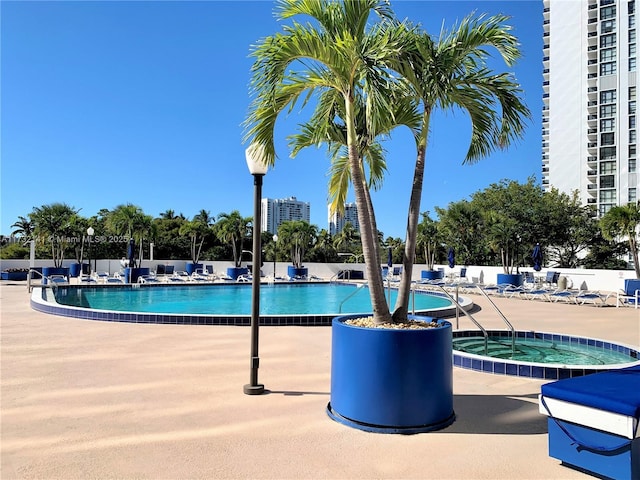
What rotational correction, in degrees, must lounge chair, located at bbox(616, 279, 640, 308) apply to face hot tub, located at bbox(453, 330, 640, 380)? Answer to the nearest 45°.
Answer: approximately 45° to its left

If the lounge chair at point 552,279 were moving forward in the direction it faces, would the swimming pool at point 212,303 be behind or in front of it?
in front

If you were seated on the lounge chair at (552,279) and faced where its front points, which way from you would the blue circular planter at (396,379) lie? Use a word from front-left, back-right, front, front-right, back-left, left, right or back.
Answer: front-left

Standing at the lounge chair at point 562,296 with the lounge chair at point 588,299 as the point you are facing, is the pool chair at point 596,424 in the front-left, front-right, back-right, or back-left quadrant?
front-right

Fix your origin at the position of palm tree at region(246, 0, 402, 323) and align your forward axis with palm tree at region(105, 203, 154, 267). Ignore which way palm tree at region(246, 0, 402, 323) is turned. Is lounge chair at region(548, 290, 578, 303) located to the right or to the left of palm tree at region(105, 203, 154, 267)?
right

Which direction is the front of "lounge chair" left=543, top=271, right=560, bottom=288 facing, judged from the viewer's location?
facing the viewer and to the left of the viewer

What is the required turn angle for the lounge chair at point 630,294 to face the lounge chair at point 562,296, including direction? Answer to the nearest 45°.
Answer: approximately 45° to its right

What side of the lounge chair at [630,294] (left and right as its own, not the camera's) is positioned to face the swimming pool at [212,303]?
front

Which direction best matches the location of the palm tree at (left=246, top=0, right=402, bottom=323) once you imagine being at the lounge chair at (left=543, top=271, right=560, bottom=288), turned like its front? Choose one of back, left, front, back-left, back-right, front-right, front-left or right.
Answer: front-left

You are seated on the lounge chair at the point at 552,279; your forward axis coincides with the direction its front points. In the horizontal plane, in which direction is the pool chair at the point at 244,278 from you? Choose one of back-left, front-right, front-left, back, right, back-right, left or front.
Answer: front-right

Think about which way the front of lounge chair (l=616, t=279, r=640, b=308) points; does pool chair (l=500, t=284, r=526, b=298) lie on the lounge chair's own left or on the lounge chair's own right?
on the lounge chair's own right

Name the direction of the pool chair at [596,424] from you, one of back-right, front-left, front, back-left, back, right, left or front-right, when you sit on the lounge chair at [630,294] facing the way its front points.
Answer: front-left

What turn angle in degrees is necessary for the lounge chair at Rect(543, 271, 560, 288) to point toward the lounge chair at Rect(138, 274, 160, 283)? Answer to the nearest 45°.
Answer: approximately 45° to its right

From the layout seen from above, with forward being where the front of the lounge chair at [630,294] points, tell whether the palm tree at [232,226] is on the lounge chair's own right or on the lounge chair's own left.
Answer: on the lounge chair's own right
